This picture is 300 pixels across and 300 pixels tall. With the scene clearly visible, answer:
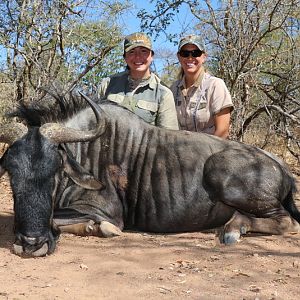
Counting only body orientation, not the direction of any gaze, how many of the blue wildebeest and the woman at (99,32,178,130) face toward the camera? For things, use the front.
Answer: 1

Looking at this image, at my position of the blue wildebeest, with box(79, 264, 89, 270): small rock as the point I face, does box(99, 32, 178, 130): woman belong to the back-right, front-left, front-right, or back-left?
back-right

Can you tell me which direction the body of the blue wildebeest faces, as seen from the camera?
to the viewer's left

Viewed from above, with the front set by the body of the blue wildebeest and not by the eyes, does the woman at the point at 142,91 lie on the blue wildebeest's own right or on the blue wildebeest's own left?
on the blue wildebeest's own right

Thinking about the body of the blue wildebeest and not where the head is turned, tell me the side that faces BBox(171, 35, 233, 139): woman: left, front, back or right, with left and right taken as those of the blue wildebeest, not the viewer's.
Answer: right

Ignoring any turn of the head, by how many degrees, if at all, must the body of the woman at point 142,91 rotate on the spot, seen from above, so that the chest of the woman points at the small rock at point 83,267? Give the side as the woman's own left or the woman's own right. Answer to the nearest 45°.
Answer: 0° — they already face it

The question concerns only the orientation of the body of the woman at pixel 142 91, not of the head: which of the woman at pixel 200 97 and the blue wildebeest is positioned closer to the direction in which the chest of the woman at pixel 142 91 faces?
the blue wildebeest

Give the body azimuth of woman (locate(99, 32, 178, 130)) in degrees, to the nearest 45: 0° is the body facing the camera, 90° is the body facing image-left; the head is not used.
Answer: approximately 0°

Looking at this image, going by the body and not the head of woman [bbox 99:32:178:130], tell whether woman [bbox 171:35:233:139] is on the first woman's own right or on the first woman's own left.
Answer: on the first woman's own left

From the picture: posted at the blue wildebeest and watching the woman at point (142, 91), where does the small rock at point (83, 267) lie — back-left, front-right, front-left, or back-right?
back-left

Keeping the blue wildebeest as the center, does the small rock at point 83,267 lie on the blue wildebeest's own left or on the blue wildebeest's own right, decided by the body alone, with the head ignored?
on the blue wildebeest's own left

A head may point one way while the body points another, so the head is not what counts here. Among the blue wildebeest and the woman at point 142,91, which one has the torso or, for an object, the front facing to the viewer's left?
the blue wildebeest

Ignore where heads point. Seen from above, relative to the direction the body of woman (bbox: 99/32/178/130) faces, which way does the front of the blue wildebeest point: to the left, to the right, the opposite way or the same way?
to the right
